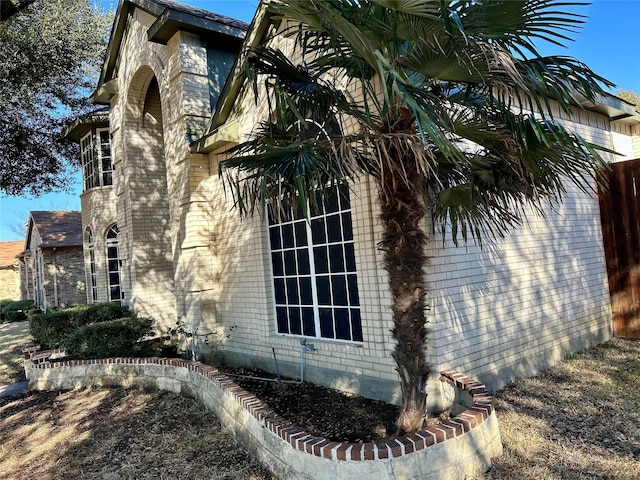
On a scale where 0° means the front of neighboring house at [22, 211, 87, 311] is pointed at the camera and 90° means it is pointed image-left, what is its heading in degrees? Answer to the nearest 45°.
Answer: approximately 45°

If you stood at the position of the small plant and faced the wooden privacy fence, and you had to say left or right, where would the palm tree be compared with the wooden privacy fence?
right

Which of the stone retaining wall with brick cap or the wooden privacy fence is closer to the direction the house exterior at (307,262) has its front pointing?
the stone retaining wall with brick cap

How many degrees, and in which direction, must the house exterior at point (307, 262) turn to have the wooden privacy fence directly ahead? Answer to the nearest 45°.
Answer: approximately 135° to its left

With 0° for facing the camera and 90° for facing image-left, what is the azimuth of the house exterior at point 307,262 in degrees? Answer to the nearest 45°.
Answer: approximately 45°
